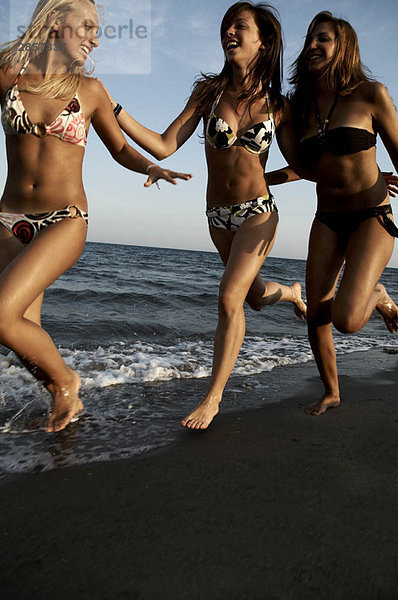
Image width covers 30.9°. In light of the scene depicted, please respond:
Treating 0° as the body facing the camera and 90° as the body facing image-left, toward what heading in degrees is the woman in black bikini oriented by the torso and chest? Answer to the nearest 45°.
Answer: approximately 45°
